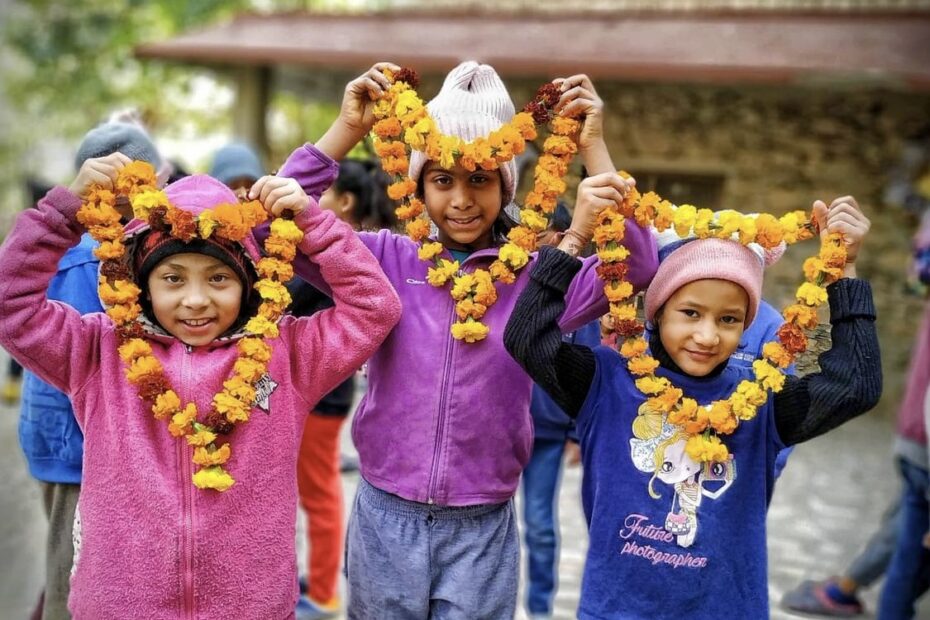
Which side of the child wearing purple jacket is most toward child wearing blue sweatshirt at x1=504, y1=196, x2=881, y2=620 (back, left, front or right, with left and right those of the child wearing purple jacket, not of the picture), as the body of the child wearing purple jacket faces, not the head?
left

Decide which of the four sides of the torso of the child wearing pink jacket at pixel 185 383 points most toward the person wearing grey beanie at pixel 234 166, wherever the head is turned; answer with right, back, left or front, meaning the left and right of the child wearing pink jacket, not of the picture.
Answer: back

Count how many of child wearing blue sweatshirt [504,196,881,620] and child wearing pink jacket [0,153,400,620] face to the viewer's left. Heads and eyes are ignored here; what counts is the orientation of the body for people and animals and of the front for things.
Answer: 0

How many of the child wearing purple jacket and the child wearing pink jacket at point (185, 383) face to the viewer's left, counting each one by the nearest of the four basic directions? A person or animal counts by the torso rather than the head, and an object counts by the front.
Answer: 0

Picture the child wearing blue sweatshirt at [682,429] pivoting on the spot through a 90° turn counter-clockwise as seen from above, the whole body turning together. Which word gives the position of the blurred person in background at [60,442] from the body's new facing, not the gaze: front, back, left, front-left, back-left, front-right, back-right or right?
back
